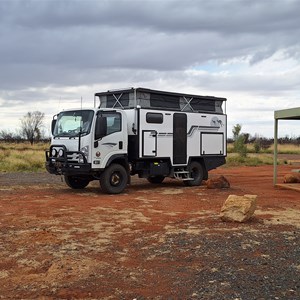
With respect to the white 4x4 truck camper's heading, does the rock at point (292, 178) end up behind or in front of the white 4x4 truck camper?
behind

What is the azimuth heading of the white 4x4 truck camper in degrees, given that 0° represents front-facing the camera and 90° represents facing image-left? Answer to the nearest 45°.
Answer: approximately 45°

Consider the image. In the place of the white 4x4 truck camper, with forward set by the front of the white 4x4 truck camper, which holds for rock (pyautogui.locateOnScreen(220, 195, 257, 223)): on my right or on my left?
on my left
